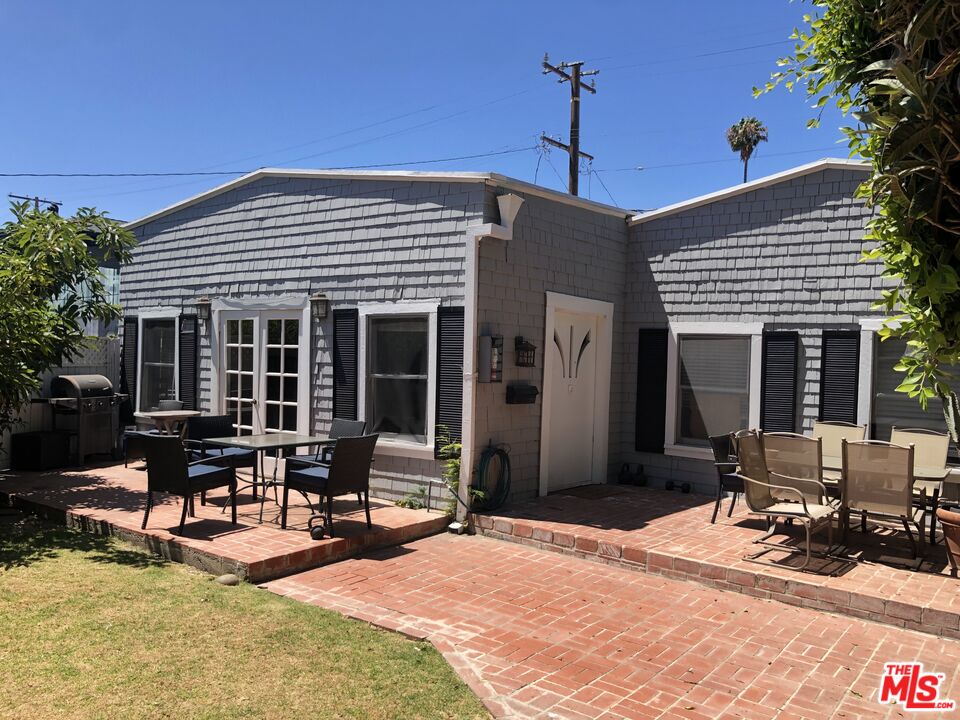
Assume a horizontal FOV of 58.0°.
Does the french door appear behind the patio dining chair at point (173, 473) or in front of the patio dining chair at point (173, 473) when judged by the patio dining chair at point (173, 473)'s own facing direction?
in front

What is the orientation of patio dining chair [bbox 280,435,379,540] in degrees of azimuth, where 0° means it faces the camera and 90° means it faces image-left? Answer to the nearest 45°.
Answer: approximately 135°

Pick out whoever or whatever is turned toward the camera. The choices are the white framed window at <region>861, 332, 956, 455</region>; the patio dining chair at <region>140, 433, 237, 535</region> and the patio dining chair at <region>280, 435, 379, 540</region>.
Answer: the white framed window

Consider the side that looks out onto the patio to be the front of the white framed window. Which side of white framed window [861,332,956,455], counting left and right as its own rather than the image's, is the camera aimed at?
front

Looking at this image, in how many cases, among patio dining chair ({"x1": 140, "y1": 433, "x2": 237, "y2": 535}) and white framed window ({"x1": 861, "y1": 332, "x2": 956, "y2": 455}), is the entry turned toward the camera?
1

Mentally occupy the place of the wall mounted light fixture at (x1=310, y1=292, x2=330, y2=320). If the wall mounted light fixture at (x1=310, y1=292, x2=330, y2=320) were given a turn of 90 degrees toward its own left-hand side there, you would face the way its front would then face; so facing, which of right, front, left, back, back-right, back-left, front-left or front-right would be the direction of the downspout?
front

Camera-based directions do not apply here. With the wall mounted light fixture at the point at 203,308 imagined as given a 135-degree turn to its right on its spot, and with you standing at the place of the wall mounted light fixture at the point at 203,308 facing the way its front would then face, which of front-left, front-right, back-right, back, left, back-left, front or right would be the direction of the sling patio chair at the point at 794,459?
back-right

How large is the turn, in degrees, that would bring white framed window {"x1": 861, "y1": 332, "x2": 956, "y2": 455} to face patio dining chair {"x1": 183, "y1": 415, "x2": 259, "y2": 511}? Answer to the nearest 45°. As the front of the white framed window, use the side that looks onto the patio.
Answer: approximately 45° to its right

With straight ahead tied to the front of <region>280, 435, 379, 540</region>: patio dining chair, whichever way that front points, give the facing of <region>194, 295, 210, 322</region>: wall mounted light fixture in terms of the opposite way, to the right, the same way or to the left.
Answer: to the left

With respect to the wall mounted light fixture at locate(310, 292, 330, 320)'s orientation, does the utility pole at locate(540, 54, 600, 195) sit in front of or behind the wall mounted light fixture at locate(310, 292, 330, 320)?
behind

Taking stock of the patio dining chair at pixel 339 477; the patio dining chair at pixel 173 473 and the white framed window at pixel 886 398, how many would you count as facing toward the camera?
1

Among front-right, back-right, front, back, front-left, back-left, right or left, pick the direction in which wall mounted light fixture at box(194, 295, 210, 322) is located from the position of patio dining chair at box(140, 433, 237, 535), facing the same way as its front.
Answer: front-left

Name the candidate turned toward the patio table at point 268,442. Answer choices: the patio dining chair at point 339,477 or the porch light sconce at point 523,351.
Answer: the patio dining chair

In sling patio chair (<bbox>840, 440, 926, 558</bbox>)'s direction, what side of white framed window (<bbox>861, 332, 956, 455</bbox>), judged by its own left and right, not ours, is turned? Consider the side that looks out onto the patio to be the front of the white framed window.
front

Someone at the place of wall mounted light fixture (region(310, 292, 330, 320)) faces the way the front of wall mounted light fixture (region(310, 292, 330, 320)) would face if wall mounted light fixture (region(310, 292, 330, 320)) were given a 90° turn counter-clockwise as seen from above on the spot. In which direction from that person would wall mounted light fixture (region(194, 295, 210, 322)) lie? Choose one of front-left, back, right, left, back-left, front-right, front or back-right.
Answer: back

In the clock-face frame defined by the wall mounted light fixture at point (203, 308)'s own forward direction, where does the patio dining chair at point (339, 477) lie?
The patio dining chair is roughly at 10 o'clock from the wall mounted light fixture.

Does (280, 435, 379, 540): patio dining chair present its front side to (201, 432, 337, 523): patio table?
yes

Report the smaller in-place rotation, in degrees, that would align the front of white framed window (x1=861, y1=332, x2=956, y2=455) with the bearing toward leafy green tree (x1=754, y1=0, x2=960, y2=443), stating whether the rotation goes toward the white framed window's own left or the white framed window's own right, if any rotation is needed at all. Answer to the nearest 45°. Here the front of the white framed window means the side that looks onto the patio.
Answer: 0° — it already faces it

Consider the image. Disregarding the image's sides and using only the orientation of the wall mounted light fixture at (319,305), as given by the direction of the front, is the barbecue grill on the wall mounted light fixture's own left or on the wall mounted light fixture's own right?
on the wall mounted light fixture's own right

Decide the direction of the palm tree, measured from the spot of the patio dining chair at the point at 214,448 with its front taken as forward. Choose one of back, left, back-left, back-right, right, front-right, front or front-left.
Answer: left

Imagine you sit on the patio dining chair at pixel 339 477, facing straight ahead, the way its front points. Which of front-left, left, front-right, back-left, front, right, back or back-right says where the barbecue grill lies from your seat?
front
